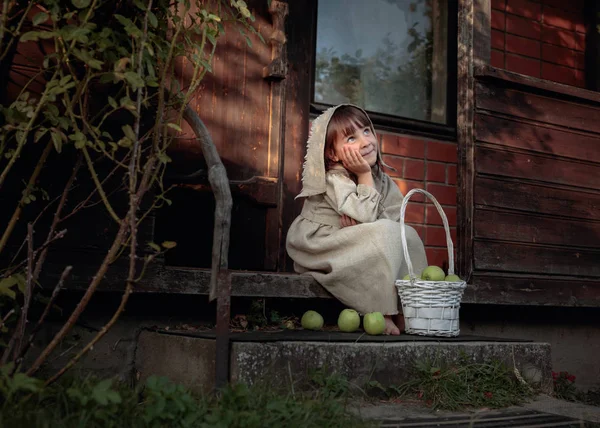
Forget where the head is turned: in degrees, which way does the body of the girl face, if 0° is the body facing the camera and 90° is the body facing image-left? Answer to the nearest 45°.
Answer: approximately 315°

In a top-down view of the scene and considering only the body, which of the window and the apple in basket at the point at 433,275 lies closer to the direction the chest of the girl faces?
the apple in basket

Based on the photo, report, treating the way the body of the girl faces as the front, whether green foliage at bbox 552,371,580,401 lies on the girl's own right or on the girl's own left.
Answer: on the girl's own left

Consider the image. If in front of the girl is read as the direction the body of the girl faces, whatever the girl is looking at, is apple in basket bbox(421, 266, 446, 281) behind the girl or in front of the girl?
in front
